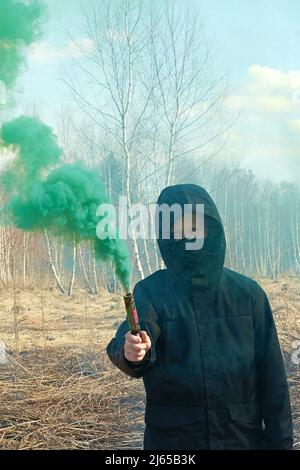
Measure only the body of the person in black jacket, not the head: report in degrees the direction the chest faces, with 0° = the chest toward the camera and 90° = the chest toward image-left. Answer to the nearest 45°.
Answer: approximately 0°
